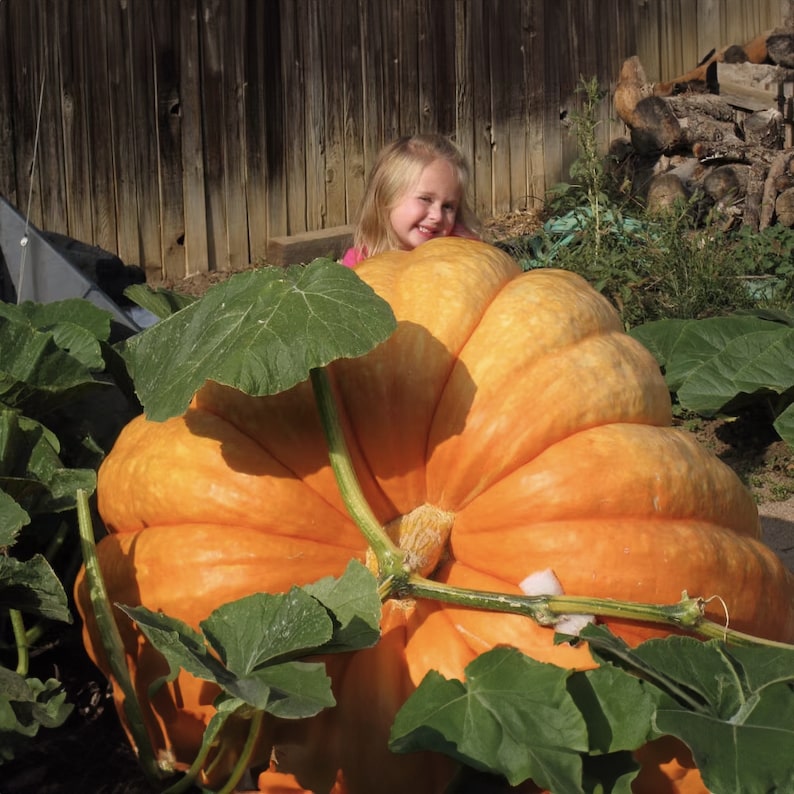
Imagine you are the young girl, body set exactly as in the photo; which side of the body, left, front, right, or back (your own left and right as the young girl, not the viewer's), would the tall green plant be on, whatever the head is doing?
left

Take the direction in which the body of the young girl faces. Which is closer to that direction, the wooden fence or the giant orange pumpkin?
the giant orange pumpkin

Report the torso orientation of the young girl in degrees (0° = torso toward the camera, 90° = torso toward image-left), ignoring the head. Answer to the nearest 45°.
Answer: approximately 315°

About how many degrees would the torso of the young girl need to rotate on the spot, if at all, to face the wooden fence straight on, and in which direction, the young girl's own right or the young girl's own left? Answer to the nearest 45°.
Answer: approximately 135° to the young girl's own left

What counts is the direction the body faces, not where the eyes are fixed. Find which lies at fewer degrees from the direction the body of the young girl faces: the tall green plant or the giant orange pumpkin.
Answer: the giant orange pumpkin
